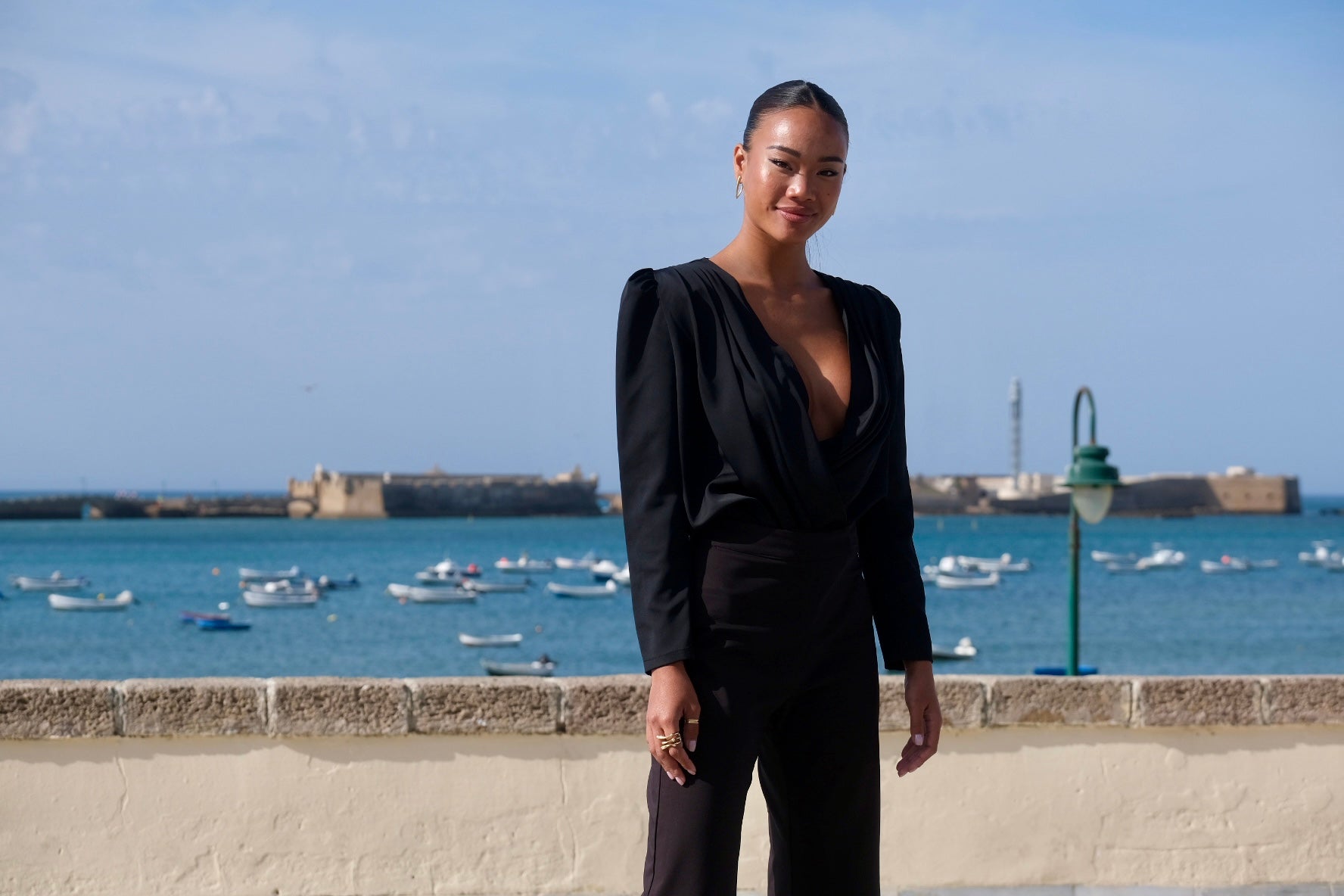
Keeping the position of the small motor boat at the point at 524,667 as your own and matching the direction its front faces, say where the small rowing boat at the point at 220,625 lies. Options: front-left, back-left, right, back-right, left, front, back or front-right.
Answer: front-right

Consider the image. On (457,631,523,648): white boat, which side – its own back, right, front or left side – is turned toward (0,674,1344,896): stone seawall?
left

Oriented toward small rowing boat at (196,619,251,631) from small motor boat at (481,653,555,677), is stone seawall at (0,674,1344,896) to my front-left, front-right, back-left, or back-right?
back-left

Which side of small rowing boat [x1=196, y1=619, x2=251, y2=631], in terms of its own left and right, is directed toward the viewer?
left

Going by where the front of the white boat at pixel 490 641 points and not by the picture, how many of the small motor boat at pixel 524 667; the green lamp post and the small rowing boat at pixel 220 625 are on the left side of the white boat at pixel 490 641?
2

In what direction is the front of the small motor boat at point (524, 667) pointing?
to the viewer's left

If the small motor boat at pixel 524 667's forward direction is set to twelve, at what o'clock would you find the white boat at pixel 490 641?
The white boat is roughly at 3 o'clock from the small motor boat.

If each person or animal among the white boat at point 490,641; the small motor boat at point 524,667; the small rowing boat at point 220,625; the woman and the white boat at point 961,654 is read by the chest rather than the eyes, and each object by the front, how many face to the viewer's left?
4

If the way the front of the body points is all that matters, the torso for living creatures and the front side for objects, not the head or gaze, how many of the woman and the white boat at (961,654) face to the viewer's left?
1

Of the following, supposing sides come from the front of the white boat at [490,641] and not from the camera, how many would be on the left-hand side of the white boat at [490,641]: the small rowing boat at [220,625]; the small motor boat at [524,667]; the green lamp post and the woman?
3

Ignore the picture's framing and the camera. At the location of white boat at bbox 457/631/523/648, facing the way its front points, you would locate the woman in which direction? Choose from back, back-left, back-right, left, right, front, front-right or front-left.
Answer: left

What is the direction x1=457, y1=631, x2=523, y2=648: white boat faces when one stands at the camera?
facing to the left of the viewer

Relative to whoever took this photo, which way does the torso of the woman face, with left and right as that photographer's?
facing the viewer and to the right of the viewer

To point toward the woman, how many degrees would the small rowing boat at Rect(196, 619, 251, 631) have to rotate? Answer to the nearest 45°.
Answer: approximately 90° to its left

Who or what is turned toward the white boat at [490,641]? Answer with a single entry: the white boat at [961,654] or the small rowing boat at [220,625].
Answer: the white boat at [961,654]

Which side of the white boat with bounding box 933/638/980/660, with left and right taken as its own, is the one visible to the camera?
left

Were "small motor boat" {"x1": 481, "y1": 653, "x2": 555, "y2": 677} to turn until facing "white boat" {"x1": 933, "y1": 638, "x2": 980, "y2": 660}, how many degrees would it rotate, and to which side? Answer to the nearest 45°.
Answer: approximately 180°

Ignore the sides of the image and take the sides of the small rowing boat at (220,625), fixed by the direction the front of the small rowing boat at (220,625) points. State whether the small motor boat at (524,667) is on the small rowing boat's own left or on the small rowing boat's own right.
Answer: on the small rowing boat's own left
